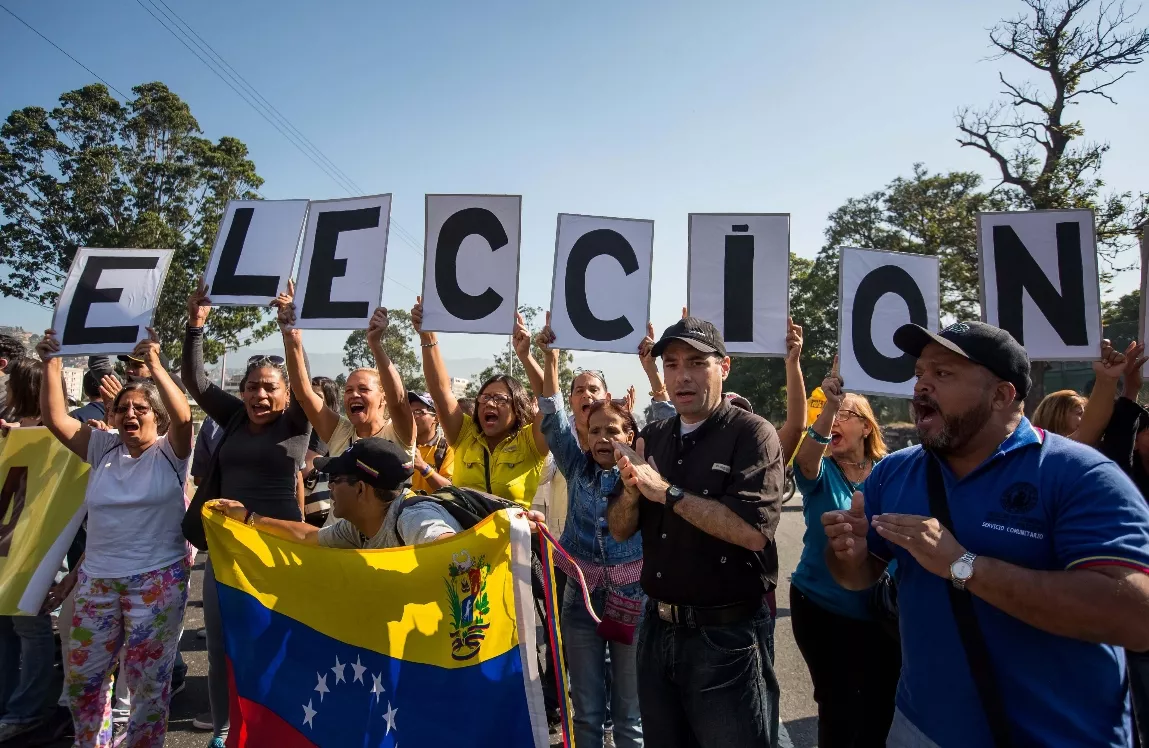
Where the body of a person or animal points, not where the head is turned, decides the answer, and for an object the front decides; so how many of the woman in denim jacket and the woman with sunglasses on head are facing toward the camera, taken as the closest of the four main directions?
2

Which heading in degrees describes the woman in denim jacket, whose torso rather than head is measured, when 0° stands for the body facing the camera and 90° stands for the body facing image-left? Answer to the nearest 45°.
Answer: approximately 0°

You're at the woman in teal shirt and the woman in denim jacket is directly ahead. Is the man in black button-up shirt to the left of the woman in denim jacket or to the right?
left

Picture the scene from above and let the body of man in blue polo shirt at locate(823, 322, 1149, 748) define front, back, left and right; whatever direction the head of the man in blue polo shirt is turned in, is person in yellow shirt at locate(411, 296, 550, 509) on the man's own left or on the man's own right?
on the man's own right

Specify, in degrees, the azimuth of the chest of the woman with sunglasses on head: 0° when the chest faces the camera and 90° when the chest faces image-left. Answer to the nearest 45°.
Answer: approximately 0°

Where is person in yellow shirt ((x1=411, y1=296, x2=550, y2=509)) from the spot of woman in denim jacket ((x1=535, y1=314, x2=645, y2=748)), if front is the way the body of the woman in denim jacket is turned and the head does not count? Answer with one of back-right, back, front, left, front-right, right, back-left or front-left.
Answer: back-right

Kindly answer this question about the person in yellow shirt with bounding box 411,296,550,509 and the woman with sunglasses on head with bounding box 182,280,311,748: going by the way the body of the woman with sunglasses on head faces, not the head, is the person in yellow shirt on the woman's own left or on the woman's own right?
on the woman's own left
